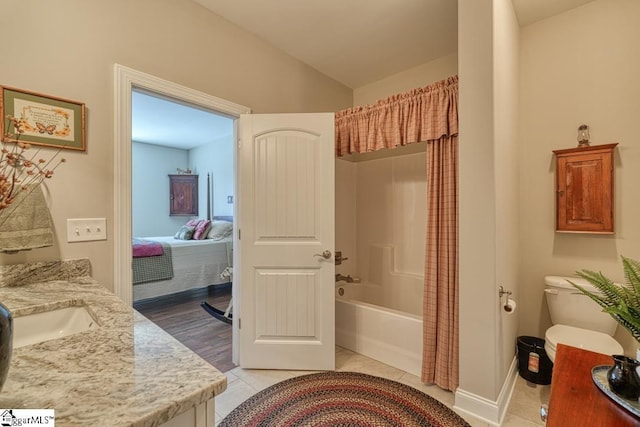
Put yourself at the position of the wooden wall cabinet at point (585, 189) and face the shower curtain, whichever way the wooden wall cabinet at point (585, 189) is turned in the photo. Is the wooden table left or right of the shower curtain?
left

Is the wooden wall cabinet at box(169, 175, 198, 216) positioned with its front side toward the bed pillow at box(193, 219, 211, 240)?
yes

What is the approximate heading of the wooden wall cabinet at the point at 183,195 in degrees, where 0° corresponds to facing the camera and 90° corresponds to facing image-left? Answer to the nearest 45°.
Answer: approximately 0°

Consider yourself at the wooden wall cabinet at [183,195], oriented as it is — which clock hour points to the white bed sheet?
The white bed sheet is roughly at 12 o'clock from the wooden wall cabinet.

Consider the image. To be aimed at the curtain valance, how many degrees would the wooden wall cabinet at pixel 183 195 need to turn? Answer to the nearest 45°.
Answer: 0° — it already faces it

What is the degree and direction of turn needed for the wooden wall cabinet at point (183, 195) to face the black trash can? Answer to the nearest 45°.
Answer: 0° — it already faces it

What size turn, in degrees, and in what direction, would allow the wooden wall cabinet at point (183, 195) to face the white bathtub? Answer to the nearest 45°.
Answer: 0° — it already faces it

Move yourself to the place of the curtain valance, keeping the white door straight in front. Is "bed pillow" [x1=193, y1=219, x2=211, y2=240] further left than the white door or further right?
right
